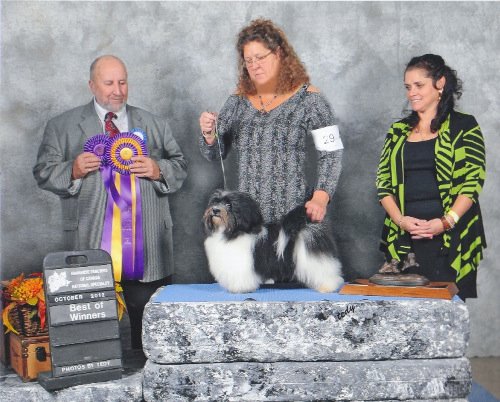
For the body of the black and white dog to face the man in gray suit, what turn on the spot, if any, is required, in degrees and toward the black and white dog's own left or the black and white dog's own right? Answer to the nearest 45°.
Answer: approximately 45° to the black and white dog's own right

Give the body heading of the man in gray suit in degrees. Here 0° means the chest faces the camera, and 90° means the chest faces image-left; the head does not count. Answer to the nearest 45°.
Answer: approximately 0°

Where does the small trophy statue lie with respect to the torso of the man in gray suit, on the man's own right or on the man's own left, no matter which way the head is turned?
on the man's own left

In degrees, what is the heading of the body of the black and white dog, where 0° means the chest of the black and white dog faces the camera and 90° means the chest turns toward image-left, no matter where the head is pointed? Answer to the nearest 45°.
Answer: approximately 90°

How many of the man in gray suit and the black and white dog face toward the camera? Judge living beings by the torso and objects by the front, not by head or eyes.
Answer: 1

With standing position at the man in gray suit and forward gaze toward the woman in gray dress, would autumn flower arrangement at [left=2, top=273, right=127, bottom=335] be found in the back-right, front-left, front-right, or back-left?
back-right

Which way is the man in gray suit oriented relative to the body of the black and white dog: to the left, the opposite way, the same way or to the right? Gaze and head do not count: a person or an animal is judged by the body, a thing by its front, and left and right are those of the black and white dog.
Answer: to the left

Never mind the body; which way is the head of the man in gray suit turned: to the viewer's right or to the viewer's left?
to the viewer's right

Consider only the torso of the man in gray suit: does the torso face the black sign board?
yes

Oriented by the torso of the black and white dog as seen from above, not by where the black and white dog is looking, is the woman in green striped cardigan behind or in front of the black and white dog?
behind

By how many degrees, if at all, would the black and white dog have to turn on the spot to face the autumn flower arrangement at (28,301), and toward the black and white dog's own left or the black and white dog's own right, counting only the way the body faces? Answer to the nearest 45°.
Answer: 0° — it already faces it
